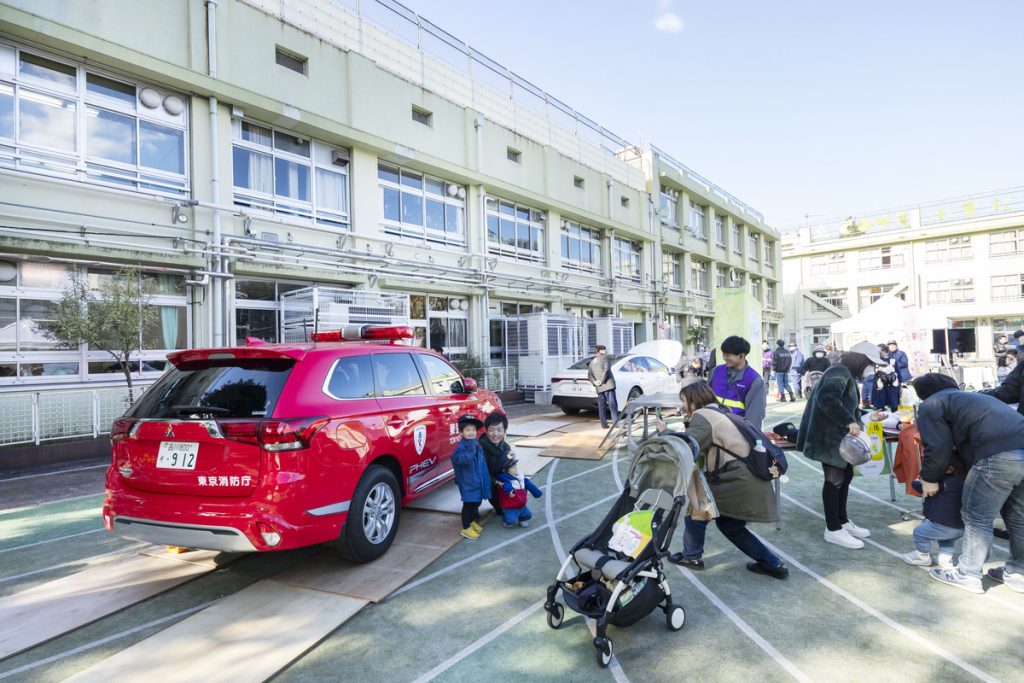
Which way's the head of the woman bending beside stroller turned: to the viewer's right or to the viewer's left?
to the viewer's left

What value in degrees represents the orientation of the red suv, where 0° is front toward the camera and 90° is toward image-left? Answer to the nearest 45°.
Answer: approximately 225°

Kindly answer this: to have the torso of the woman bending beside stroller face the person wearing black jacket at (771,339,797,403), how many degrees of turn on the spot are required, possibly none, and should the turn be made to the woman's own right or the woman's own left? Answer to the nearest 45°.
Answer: approximately 90° to the woman's own right

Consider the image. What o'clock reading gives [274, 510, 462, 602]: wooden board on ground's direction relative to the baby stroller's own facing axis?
The wooden board on ground is roughly at 2 o'clock from the baby stroller.

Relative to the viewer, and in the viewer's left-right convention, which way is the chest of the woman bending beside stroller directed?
facing to the left of the viewer

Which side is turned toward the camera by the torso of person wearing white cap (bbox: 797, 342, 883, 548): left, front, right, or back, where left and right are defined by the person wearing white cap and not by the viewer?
right

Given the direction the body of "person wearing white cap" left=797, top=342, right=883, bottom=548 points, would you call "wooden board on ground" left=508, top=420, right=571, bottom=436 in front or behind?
behind

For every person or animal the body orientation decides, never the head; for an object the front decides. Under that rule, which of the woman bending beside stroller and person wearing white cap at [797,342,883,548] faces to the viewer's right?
the person wearing white cap

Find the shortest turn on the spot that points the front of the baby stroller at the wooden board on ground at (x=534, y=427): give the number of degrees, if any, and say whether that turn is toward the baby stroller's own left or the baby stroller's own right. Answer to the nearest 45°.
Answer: approximately 135° to the baby stroller's own right

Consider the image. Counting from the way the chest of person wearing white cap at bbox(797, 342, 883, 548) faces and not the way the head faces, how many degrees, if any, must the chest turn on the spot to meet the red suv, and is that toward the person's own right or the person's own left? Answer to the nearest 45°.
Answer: approximately 135° to the person's own right

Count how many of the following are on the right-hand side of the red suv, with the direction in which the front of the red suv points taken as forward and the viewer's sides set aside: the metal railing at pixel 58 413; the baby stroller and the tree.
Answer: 1
